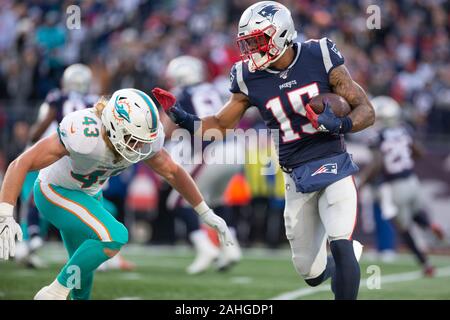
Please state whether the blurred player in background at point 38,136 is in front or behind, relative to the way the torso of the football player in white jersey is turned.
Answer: behind

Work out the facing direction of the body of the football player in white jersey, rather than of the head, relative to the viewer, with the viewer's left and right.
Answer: facing the viewer and to the right of the viewer

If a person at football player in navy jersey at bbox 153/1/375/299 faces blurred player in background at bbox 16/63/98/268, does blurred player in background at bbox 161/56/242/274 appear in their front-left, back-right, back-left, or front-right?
front-right

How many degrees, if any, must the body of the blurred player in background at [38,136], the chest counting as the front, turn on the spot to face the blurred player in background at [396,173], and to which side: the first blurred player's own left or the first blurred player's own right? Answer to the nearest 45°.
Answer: approximately 45° to the first blurred player's own left

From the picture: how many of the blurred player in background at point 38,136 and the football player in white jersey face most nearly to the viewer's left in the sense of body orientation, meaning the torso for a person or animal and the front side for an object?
0

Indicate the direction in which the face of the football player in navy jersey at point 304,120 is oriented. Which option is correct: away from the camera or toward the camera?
toward the camera

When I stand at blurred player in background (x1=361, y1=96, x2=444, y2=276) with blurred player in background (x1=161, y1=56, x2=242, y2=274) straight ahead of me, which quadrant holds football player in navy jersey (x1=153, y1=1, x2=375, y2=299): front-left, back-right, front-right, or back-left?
front-left

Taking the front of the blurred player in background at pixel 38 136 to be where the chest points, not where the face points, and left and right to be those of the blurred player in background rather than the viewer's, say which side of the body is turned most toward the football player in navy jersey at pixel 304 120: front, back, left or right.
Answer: front

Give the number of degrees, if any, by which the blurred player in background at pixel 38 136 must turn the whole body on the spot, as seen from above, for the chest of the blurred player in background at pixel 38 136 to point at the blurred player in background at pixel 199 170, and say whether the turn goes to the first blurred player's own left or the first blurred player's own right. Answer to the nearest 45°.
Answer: approximately 45° to the first blurred player's own left

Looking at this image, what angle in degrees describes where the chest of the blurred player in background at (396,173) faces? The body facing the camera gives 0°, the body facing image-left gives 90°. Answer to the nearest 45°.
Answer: approximately 135°

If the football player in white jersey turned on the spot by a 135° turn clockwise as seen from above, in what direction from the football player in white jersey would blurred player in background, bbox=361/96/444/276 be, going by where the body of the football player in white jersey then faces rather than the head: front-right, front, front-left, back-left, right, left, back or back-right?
back-right

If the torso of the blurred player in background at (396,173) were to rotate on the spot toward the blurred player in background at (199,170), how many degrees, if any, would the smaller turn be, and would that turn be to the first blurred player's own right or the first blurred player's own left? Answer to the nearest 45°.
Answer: approximately 90° to the first blurred player's own left
